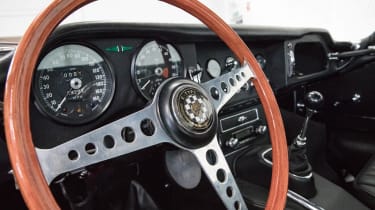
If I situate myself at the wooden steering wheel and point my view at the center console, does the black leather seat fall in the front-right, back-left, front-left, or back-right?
front-right

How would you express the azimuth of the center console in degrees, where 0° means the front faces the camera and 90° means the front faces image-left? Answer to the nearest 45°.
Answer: approximately 315°

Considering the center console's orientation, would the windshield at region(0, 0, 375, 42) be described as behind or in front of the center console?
behind

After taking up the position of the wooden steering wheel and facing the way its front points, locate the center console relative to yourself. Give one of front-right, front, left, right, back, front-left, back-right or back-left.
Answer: left

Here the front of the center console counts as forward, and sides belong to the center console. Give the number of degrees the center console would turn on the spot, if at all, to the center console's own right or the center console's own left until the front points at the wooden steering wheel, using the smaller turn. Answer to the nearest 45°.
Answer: approximately 45° to the center console's own right

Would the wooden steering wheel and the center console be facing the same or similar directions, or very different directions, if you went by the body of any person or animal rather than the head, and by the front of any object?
same or similar directions

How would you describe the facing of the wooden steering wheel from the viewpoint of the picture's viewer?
facing the viewer and to the right of the viewer

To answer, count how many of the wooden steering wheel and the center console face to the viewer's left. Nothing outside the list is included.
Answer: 0

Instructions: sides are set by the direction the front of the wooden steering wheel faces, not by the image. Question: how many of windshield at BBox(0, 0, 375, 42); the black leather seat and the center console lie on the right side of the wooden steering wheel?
0

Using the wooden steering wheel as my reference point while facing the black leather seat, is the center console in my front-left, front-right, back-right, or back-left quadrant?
front-left

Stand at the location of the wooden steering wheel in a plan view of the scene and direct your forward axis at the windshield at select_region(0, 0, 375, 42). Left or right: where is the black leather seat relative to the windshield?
right

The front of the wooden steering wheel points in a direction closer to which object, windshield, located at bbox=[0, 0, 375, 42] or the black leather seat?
the black leather seat
